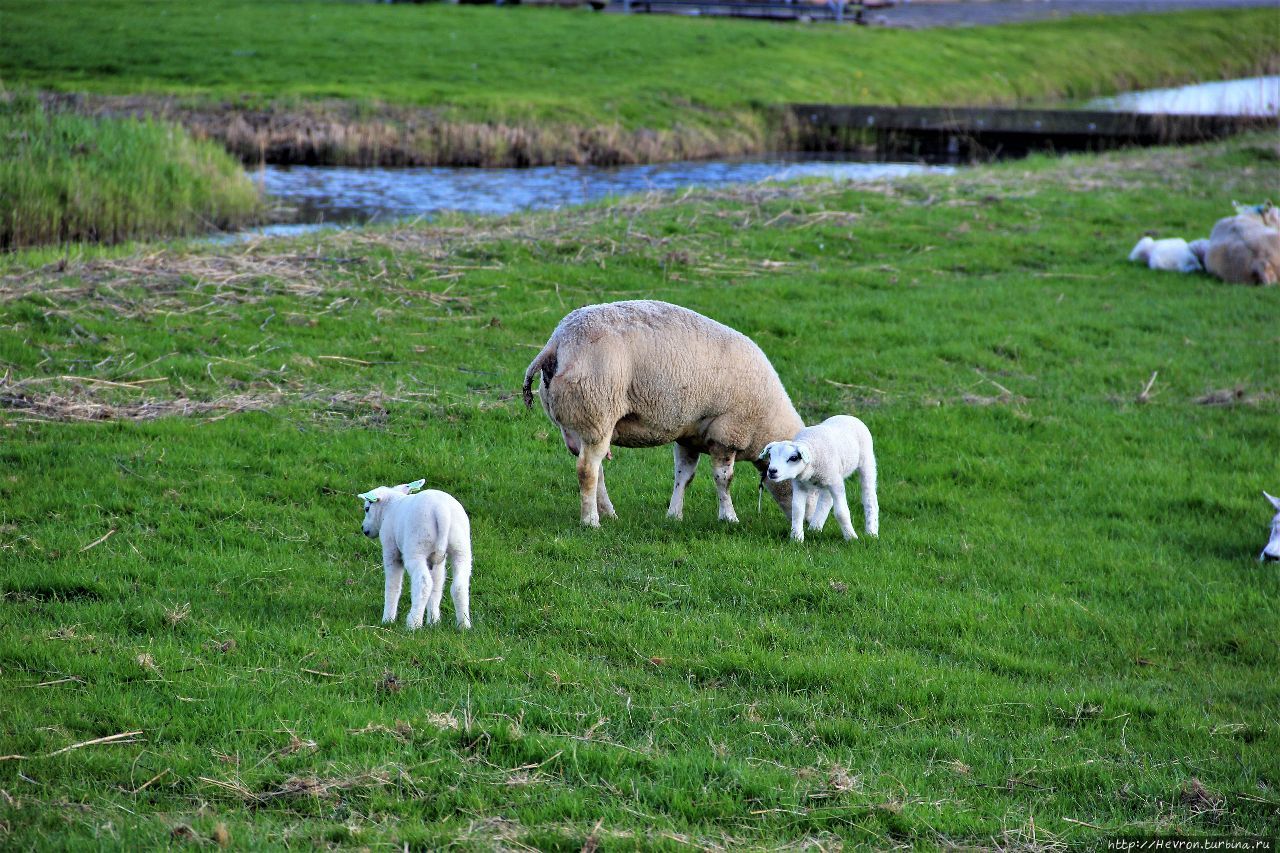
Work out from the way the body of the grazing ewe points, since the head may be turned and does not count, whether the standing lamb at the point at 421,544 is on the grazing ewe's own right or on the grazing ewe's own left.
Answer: on the grazing ewe's own right

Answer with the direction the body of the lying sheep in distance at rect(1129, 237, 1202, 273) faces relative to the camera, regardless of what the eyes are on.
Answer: to the viewer's left

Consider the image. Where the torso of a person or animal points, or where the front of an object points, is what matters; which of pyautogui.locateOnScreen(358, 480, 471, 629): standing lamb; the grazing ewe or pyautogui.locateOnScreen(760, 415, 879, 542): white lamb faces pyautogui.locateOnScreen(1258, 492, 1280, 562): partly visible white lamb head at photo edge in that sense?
the grazing ewe

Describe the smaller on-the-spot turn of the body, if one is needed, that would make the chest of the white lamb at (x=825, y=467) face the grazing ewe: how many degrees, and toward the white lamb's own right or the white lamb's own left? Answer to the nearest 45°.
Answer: approximately 45° to the white lamb's own right

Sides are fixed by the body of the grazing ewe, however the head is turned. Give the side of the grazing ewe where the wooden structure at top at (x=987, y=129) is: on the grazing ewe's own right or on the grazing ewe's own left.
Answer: on the grazing ewe's own left

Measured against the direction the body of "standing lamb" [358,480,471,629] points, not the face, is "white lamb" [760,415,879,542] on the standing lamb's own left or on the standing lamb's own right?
on the standing lamb's own right

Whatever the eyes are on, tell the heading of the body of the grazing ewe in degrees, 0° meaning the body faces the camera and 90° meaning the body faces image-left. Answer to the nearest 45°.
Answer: approximately 270°

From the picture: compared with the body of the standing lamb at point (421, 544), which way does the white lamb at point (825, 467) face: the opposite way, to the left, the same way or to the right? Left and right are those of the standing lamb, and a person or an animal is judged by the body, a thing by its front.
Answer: to the left

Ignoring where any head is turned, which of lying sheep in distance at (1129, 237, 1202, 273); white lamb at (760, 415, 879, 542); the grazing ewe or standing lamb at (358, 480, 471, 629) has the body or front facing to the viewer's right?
the grazing ewe

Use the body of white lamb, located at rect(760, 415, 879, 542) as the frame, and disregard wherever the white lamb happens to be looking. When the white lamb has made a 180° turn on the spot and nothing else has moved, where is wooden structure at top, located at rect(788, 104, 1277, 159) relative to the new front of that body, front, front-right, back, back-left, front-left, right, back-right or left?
front-left

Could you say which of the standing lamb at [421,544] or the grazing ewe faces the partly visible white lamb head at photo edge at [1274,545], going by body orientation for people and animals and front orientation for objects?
the grazing ewe

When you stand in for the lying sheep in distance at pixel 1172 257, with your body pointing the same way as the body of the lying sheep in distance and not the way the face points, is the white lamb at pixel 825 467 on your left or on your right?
on your left

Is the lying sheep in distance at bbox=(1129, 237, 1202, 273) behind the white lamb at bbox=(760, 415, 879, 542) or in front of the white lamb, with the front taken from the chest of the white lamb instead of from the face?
behind
